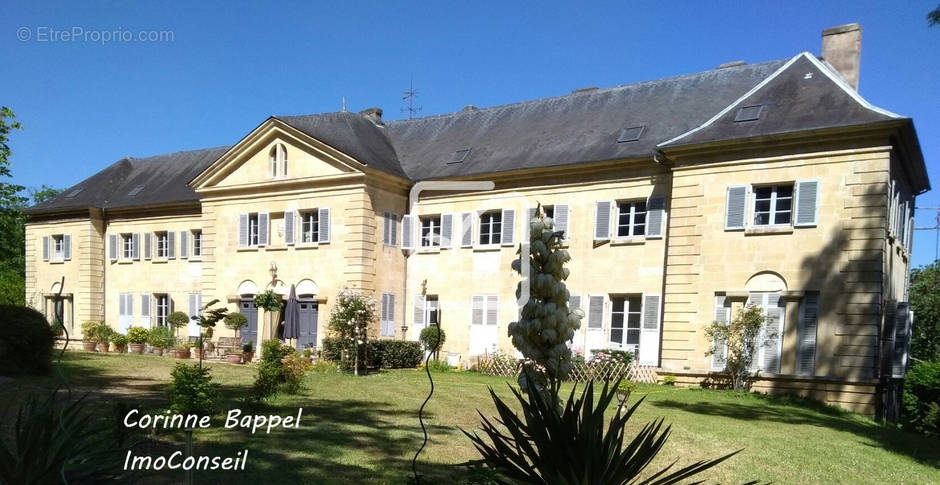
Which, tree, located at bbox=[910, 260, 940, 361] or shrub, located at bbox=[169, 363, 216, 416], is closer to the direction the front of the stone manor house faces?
the shrub

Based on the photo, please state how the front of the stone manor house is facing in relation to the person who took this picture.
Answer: facing the viewer and to the left of the viewer

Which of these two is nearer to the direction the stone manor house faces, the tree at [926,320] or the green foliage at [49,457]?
the green foliage

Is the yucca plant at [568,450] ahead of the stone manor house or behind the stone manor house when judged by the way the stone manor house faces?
ahead
